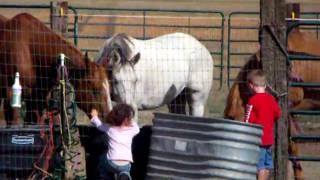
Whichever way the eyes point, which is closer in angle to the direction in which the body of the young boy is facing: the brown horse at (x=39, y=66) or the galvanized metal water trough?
the brown horse

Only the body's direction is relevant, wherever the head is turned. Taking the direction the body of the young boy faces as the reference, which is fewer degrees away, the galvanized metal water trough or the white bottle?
the white bottle

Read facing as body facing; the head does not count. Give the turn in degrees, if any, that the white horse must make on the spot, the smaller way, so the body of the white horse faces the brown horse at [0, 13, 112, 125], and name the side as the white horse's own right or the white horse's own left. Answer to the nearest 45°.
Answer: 0° — it already faces it

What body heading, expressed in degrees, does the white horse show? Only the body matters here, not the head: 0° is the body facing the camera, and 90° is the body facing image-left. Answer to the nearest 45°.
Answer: approximately 45°

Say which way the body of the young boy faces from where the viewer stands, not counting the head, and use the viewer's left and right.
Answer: facing away from the viewer and to the left of the viewer
